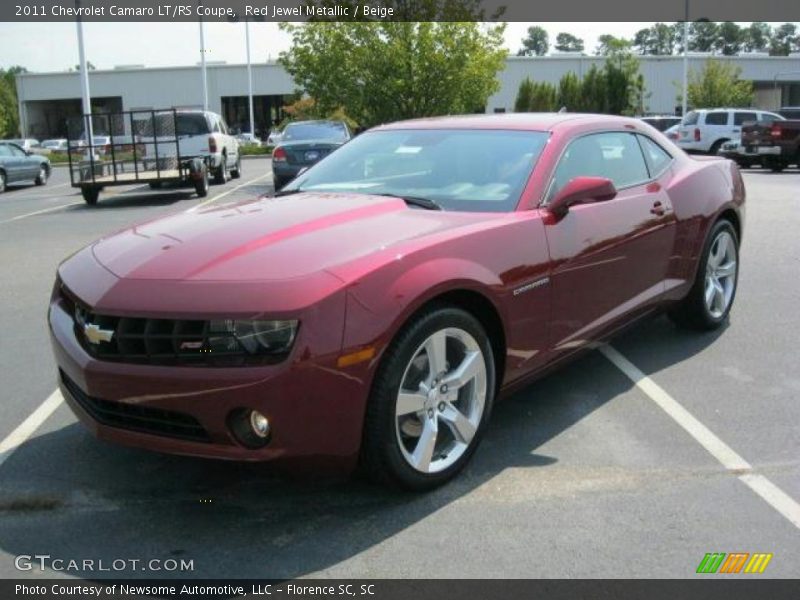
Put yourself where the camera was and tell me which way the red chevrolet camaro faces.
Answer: facing the viewer and to the left of the viewer

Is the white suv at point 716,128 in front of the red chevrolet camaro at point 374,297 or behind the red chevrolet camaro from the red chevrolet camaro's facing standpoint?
behind

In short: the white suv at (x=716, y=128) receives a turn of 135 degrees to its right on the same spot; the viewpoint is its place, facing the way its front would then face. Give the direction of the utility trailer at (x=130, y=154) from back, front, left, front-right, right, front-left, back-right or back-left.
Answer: front-right

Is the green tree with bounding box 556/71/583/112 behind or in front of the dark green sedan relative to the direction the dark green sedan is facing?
in front

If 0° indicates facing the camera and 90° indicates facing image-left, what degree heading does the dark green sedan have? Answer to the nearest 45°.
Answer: approximately 180°

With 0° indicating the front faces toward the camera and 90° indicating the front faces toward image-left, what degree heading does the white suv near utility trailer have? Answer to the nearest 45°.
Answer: approximately 180°

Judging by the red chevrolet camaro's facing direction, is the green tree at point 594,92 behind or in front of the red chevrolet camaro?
behind

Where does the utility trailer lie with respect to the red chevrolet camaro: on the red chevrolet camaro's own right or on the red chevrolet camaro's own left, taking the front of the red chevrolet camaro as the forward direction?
on the red chevrolet camaro's own right

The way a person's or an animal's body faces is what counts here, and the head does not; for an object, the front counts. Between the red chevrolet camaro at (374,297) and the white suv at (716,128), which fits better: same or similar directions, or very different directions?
very different directions

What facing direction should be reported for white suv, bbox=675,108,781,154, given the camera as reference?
facing away from the viewer and to the right of the viewer

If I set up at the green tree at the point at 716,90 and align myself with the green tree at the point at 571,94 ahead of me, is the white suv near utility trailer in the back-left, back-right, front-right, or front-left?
front-left

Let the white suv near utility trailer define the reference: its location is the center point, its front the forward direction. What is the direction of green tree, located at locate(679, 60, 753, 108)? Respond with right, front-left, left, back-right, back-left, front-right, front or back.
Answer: front-right

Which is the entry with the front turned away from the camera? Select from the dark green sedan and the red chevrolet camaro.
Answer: the dark green sedan

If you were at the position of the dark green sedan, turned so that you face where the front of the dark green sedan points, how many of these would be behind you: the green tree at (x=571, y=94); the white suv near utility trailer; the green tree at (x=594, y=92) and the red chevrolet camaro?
1
